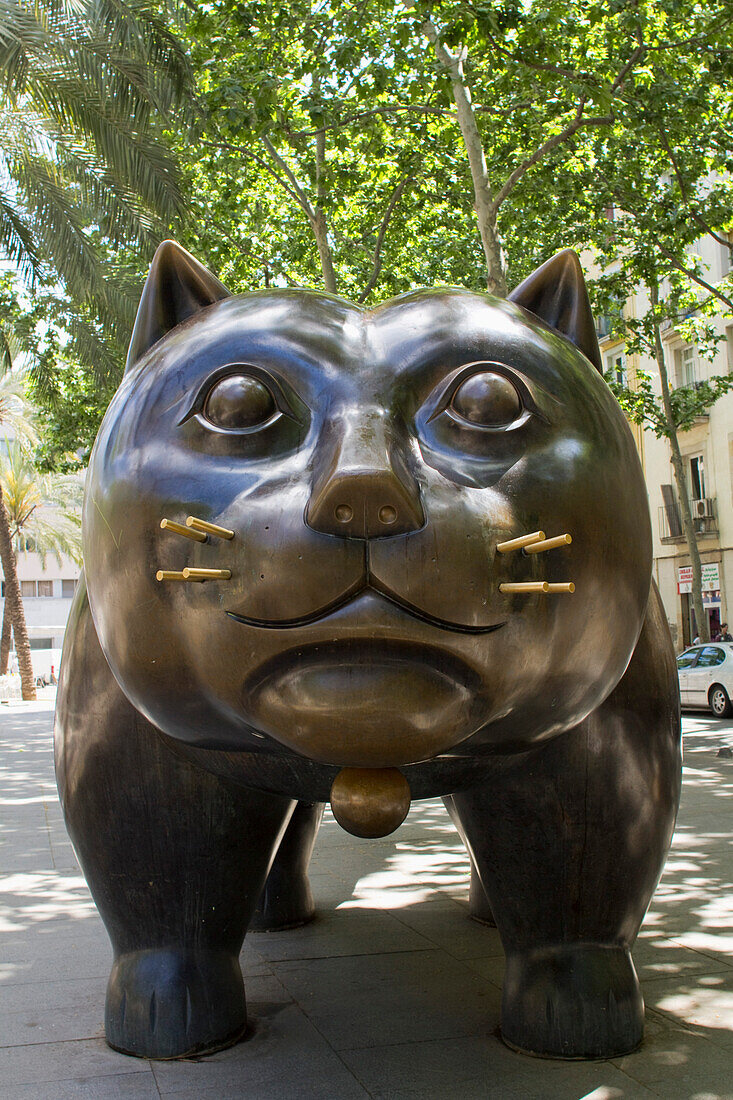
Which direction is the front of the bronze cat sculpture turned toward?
toward the camera

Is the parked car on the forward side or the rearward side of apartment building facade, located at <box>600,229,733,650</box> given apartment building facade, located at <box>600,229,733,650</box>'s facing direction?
on the forward side

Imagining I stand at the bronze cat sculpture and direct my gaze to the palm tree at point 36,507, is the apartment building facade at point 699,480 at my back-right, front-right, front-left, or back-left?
front-right

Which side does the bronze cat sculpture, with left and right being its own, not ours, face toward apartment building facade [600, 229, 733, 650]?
back

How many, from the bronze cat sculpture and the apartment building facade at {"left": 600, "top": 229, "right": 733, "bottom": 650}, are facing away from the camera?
0

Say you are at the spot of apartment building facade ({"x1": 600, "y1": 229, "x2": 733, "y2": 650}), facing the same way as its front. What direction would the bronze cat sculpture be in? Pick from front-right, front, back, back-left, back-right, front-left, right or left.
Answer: front-left

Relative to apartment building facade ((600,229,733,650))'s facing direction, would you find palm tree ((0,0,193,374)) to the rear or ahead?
ahead

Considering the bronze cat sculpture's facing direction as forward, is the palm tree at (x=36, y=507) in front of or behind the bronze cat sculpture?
behind

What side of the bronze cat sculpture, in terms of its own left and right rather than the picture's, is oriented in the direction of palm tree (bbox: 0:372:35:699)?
back

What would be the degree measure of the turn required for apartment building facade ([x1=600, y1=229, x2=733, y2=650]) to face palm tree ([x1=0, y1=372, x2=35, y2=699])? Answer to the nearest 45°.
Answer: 0° — it already faces it

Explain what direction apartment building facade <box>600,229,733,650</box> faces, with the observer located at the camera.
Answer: facing the viewer and to the left of the viewer
